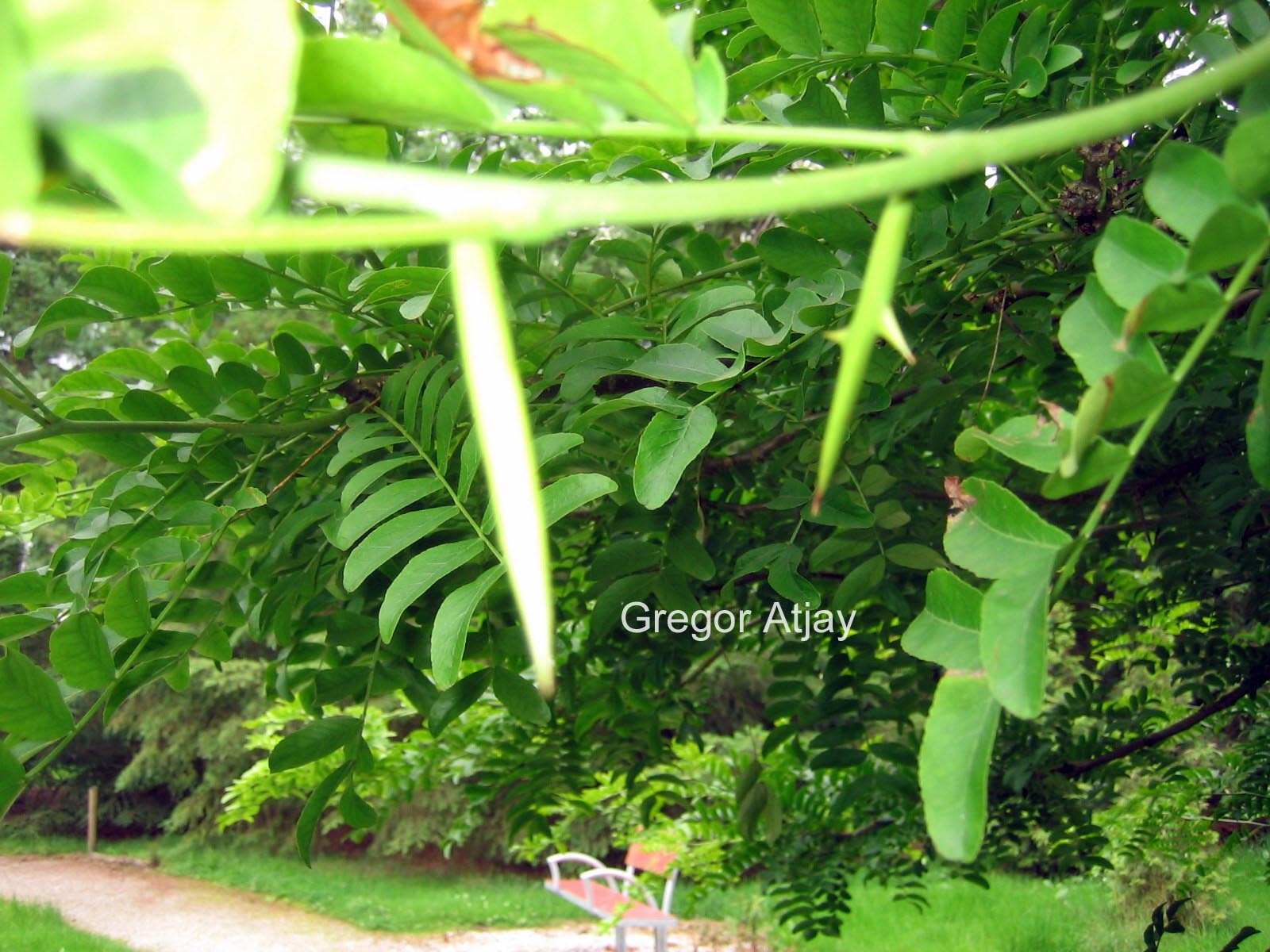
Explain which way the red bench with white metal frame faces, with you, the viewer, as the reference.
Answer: facing the viewer and to the left of the viewer

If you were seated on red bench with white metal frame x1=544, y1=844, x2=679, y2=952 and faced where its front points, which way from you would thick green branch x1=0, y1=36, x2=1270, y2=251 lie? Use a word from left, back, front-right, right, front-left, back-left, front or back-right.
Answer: front-left
